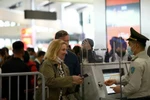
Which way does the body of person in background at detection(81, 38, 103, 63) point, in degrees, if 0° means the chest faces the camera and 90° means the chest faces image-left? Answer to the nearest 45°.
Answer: approximately 45°

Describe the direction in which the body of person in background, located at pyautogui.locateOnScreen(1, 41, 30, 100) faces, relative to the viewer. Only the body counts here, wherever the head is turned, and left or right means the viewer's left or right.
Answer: facing away from the viewer

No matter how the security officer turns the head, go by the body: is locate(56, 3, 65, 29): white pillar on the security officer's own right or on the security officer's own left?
on the security officer's own right

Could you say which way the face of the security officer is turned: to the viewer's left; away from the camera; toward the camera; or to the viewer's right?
to the viewer's left

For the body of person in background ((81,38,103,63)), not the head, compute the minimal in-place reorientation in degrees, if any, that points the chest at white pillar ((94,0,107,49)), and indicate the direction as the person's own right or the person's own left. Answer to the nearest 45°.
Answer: approximately 135° to the person's own right

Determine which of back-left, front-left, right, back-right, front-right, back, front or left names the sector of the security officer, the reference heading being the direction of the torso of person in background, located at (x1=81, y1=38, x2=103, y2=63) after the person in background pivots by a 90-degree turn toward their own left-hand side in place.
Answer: front

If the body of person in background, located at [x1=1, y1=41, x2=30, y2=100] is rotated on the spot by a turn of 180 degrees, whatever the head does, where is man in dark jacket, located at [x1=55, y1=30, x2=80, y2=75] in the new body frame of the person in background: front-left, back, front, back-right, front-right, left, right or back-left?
left

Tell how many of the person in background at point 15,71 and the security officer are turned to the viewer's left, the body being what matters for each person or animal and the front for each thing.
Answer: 1

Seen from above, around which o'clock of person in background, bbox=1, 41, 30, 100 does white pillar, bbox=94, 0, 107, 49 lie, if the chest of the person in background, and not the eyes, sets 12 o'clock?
The white pillar is roughly at 1 o'clock from the person in background.

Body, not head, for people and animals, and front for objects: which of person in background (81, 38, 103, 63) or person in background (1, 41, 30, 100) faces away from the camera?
person in background (1, 41, 30, 100)

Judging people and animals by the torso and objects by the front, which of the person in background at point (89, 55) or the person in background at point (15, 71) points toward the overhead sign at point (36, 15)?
the person in background at point (15, 71)

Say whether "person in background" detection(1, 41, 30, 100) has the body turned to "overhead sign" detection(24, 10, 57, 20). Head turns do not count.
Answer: yes

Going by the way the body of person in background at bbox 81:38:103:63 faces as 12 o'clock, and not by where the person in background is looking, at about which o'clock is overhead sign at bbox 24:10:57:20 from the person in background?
The overhead sign is roughly at 4 o'clock from the person in background.

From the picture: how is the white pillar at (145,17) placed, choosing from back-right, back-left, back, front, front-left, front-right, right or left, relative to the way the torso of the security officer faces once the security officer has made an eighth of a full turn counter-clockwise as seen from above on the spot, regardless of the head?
back-right

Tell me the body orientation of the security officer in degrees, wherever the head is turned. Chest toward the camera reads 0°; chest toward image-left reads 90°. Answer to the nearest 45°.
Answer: approximately 90°
